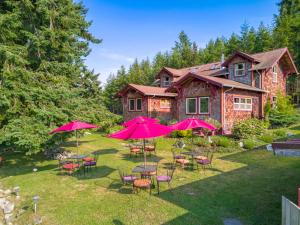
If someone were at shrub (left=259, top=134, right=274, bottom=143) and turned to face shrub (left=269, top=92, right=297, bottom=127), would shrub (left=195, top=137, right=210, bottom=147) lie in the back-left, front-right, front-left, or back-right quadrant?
back-left
